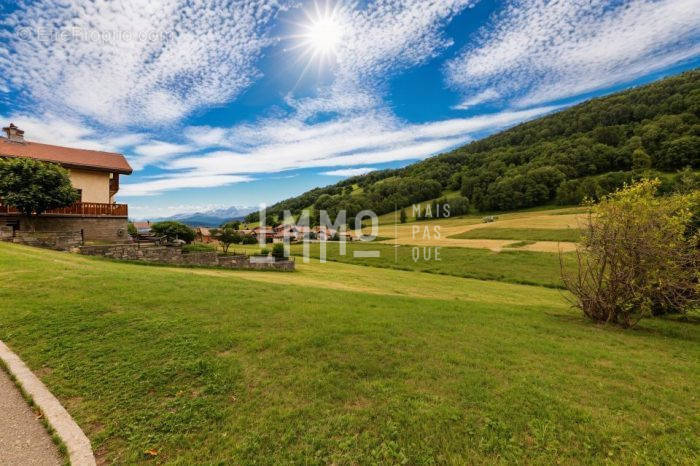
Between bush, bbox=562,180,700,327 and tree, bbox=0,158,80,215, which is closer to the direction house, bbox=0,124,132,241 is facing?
the bush

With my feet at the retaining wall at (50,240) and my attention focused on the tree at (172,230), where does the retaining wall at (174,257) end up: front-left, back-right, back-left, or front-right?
front-right

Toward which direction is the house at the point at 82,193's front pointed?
to the viewer's right

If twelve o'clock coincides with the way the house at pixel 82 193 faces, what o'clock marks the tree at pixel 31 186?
The tree is roughly at 4 o'clock from the house.

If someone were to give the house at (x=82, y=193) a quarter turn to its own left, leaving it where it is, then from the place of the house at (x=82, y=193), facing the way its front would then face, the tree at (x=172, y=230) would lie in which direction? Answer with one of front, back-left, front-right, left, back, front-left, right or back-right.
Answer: front-right

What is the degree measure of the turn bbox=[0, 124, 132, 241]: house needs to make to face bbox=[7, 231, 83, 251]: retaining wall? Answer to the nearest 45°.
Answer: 0° — it already faces it

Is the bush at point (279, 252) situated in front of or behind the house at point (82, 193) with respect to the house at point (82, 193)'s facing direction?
in front

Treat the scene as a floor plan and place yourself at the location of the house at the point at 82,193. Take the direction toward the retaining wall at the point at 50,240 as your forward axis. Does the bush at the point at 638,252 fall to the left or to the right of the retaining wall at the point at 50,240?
left
